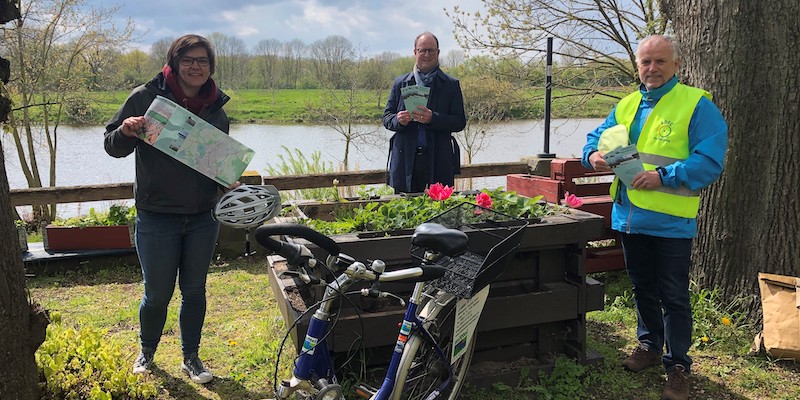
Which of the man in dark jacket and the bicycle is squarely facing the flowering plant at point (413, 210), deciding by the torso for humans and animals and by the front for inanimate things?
the man in dark jacket

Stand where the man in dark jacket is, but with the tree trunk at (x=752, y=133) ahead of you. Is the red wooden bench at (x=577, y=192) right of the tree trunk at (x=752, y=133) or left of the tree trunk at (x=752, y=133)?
left

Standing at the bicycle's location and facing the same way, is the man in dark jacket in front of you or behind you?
behind

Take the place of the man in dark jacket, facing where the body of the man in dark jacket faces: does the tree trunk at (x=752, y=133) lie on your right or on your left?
on your left

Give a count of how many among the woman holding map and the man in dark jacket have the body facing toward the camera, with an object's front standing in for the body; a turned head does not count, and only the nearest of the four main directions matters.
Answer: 2

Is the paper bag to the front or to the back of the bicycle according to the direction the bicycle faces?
to the back
